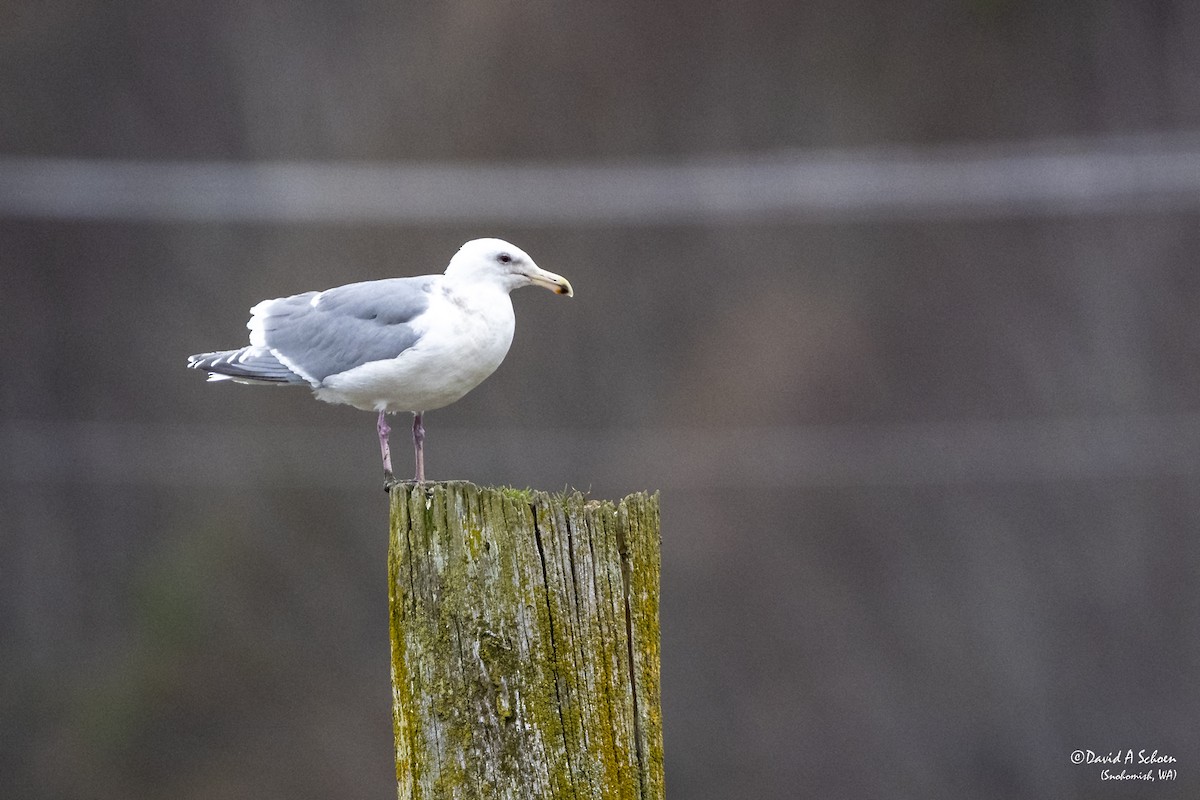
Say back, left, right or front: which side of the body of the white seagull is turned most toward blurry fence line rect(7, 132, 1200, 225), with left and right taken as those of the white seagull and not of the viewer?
left

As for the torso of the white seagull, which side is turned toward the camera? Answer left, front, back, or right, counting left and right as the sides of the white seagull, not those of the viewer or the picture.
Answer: right
